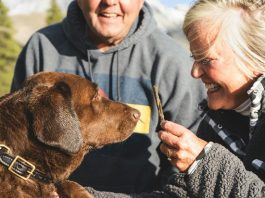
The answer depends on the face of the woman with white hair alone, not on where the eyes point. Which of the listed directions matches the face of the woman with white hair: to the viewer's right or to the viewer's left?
to the viewer's left

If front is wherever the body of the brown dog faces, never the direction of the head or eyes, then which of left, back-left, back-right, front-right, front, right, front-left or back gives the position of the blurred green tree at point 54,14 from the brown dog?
left

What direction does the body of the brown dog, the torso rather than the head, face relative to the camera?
to the viewer's right

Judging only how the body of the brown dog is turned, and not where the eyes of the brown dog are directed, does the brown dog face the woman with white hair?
yes

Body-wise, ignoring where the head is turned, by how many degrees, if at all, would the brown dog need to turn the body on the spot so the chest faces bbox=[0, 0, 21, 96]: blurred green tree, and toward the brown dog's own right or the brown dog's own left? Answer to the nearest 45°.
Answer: approximately 90° to the brown dog's own left

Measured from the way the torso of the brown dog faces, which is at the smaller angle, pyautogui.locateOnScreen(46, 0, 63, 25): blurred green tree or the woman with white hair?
the woman with white hair

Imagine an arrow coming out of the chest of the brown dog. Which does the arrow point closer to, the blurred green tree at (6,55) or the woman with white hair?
the woman with white hair
